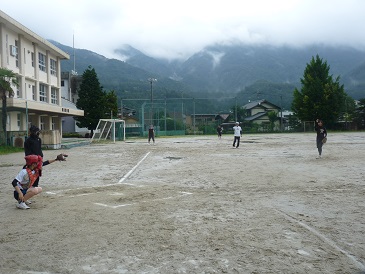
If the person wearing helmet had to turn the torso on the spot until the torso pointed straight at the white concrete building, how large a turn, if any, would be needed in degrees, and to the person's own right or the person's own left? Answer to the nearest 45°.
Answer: approximately 90° to the person's own left

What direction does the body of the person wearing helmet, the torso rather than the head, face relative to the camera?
to the viewer's right

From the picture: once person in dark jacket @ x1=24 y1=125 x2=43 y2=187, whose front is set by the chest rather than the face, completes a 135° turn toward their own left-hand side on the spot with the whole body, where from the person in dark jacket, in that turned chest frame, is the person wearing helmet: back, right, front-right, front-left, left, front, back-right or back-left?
back-left

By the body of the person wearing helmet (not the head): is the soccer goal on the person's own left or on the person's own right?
on the person's own left

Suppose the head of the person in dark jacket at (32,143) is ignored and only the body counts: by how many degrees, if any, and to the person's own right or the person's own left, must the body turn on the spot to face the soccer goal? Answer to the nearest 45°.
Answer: approximately 90° to the person's own left

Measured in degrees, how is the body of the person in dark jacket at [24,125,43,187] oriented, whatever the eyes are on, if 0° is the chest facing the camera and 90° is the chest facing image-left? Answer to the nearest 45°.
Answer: approximately 270°

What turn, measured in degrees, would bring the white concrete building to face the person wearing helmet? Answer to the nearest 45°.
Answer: approximately 45° to its right

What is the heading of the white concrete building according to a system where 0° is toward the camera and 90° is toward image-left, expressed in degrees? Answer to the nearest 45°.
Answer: approximately 315°

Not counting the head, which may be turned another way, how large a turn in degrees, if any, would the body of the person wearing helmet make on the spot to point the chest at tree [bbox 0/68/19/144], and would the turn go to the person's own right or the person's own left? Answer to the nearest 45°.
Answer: approximately 90° to the person's own left

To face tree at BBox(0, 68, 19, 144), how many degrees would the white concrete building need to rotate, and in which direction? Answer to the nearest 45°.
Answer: approximately 45° to its right

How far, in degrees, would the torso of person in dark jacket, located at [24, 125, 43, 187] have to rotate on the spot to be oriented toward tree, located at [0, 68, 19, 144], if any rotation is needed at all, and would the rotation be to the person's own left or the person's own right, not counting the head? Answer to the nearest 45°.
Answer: approximately 90° to the person's own left

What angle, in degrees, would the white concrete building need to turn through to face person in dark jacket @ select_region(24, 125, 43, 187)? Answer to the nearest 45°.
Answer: approximately 45° to its right
